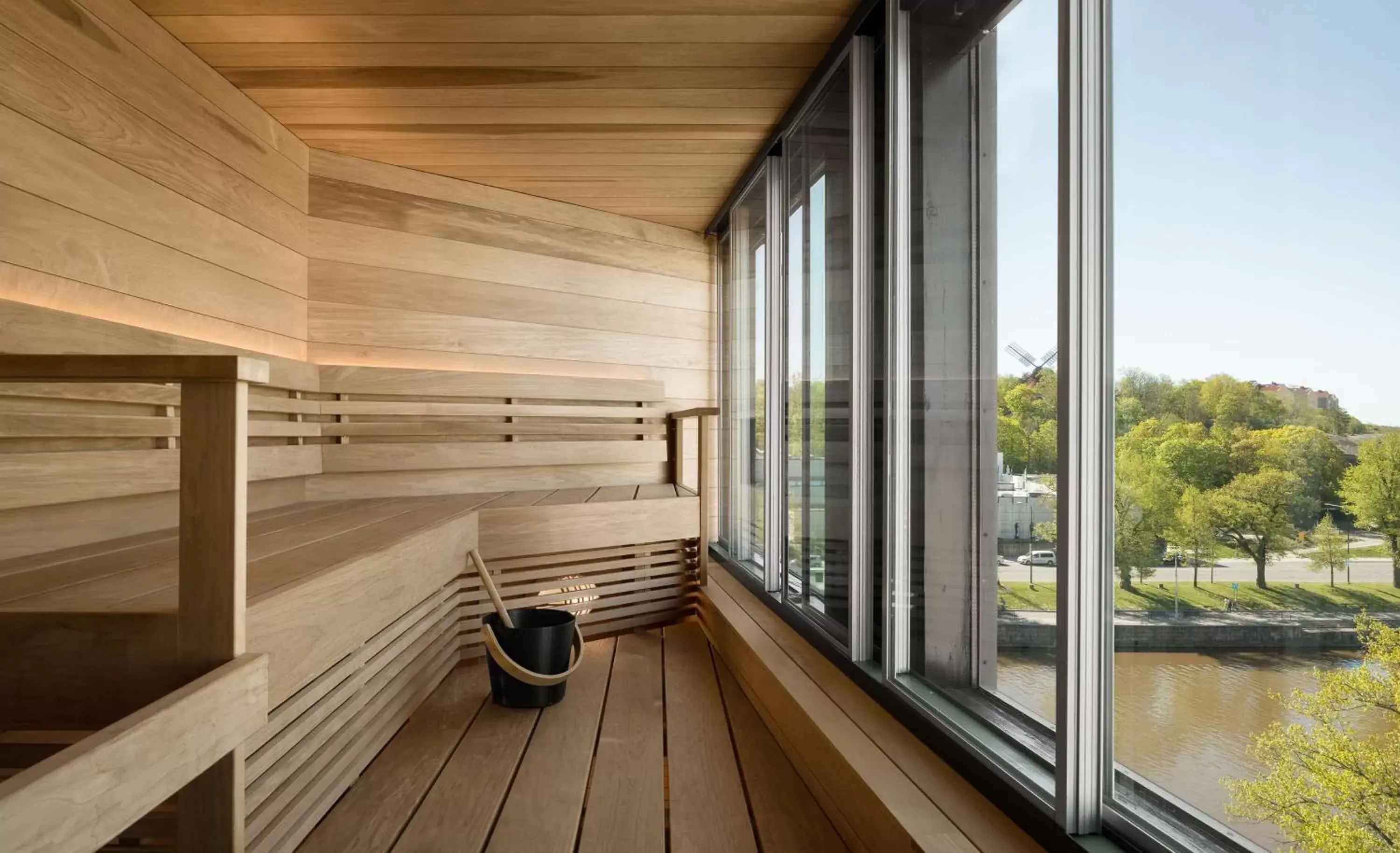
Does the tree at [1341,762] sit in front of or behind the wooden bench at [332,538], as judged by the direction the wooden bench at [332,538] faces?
in front

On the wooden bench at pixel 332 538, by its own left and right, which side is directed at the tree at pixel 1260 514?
front

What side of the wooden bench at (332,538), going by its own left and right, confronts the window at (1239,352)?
front

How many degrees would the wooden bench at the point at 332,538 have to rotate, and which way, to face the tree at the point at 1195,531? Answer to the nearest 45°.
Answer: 0° — it already faces it

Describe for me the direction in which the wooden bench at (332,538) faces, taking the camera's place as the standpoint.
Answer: facing the viewer and to the right of the viewer
